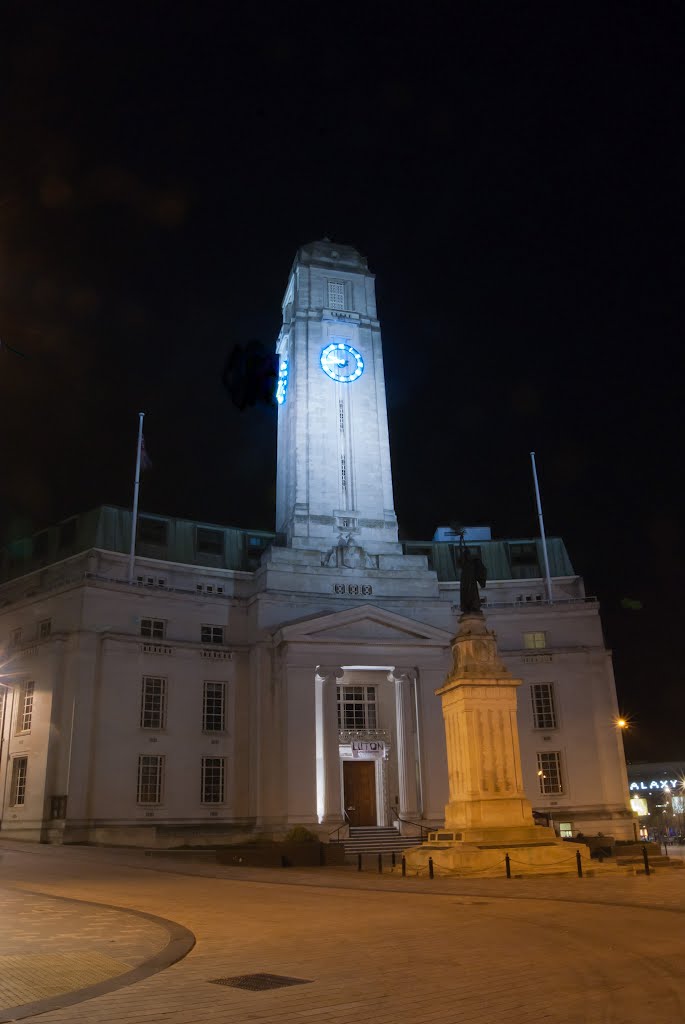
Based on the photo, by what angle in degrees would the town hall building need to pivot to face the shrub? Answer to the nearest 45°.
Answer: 0° — it already faces it

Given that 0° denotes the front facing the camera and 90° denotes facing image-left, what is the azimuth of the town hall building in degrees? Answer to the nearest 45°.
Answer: approximately 0°
